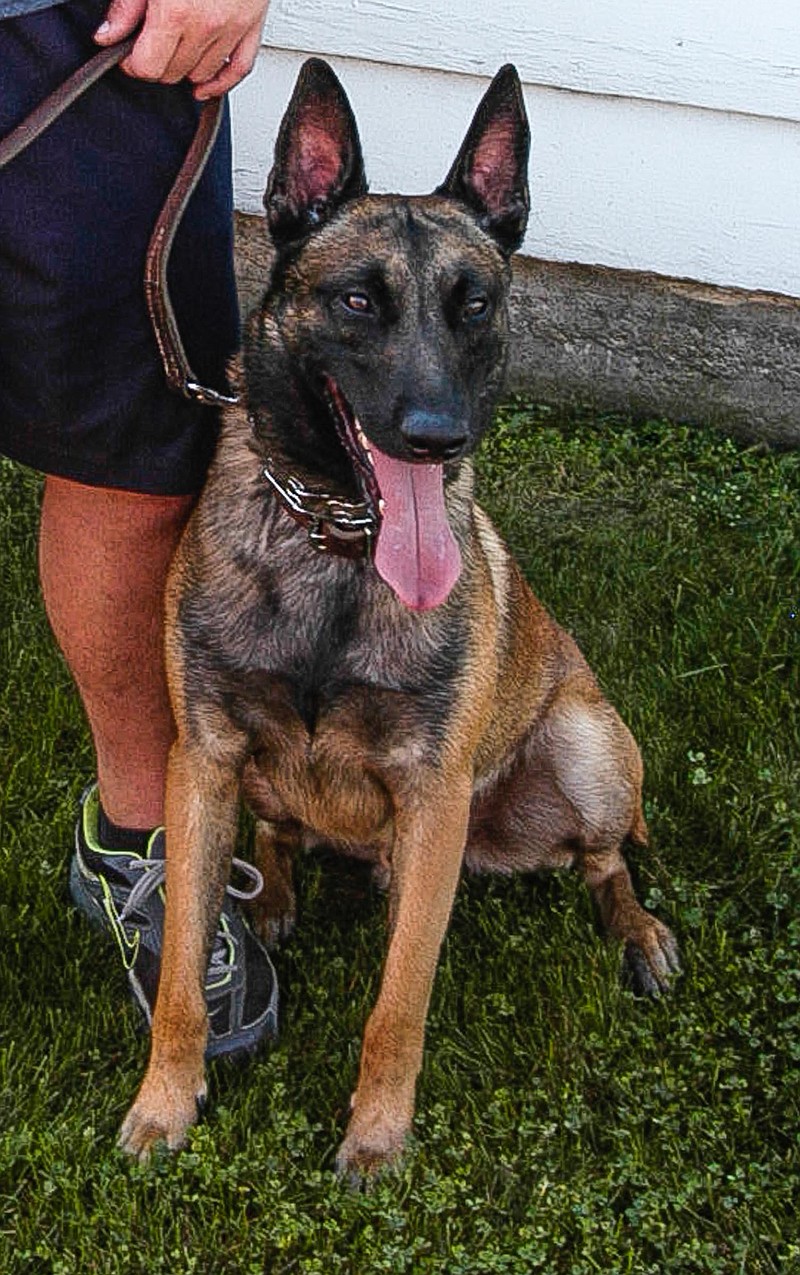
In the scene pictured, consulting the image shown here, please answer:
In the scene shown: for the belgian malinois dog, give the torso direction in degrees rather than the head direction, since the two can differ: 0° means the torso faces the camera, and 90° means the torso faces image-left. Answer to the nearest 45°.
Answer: approximately 45°
